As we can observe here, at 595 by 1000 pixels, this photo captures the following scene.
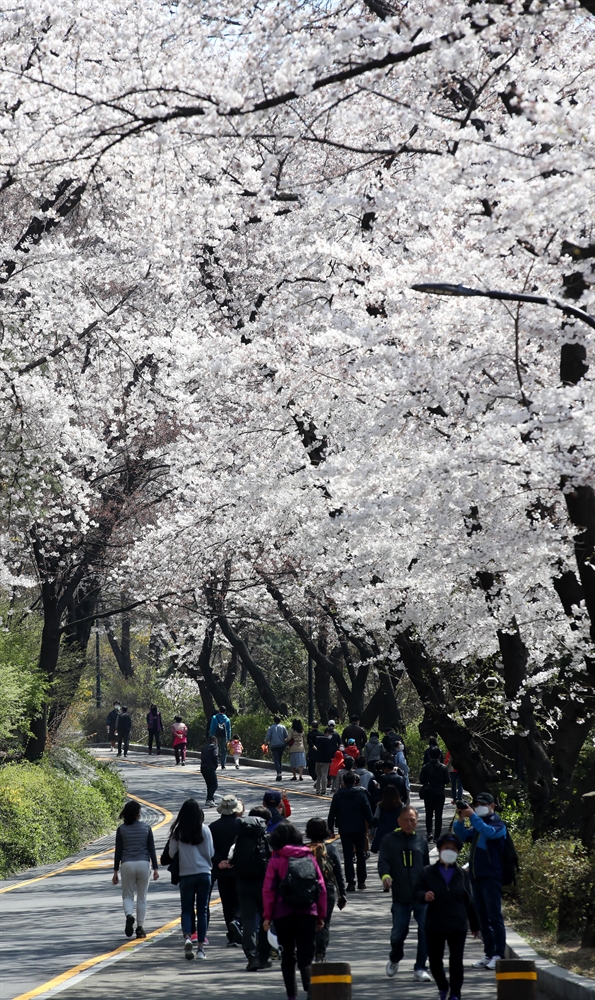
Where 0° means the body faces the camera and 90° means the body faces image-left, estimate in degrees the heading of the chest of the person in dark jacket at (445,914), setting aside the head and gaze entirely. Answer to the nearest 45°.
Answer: approximately 0°

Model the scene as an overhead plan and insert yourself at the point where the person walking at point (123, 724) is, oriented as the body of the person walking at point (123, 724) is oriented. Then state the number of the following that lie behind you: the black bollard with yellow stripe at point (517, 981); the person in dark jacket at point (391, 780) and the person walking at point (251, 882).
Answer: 3

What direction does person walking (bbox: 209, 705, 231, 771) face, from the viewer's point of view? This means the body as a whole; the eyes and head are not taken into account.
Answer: away from the camera

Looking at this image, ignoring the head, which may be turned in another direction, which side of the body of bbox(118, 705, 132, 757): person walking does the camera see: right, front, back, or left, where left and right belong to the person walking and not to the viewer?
back

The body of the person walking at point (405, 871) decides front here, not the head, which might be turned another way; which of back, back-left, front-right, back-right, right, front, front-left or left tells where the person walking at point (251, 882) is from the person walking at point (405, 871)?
right

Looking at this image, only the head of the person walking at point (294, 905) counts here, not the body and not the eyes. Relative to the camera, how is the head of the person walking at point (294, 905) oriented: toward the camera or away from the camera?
away from the camera

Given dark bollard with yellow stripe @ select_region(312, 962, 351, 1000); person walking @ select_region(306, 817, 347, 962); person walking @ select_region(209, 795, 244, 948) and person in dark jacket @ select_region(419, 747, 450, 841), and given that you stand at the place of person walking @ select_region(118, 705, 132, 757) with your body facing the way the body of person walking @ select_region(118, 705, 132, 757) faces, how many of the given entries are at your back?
4

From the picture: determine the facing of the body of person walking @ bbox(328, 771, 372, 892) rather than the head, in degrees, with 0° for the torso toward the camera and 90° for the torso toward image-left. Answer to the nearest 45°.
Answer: approximately 180°

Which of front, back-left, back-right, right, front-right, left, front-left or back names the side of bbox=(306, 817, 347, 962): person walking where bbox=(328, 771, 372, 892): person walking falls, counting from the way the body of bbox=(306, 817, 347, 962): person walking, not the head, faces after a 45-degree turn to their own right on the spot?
front-left

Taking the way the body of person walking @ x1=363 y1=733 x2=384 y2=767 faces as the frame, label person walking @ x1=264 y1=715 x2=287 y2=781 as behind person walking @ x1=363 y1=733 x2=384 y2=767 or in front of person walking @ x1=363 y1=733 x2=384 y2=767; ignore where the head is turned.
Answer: in front

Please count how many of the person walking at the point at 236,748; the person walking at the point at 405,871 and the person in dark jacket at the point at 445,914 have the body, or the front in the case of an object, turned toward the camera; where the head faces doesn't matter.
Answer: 2

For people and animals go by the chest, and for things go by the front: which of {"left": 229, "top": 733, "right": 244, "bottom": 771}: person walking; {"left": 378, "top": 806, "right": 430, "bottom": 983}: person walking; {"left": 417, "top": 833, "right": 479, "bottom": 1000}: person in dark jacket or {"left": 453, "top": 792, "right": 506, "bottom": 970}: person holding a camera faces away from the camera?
{"left": 229, "top": 733, "right": 244, "bottom": 771}: person walking

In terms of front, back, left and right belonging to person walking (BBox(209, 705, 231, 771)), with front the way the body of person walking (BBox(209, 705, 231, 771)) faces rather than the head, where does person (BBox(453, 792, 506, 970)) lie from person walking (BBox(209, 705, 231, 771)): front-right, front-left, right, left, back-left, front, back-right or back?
back

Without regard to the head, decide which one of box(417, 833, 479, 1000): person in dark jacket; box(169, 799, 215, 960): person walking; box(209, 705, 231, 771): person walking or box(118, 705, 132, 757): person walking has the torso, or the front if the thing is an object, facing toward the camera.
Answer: the person in dark jacket
